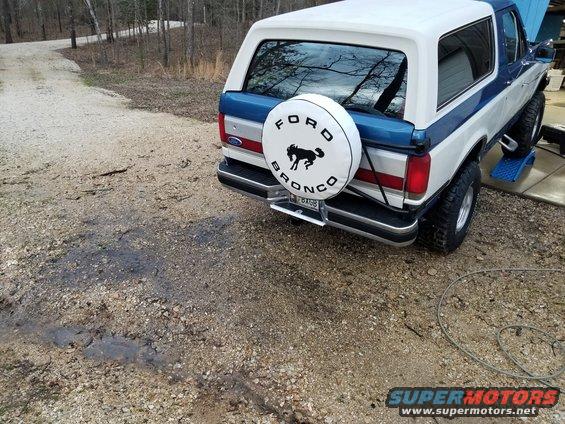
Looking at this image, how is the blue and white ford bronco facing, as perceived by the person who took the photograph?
facing away from the viewer and to the right of the viewer
